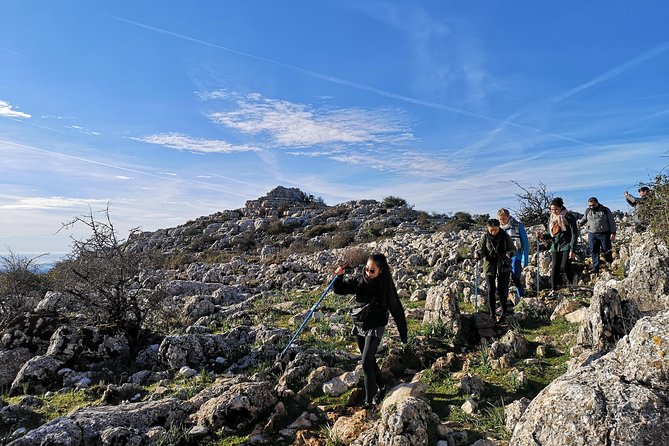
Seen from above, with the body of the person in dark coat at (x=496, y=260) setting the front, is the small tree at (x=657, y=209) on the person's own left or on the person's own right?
on the person's own left

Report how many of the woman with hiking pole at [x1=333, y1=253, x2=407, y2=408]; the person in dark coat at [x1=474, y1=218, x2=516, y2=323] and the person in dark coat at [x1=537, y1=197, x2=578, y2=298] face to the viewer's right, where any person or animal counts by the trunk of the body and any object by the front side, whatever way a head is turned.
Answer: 0

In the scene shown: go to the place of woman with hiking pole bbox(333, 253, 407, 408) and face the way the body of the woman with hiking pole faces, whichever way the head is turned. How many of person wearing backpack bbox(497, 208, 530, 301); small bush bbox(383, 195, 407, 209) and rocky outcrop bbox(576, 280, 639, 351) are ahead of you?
0

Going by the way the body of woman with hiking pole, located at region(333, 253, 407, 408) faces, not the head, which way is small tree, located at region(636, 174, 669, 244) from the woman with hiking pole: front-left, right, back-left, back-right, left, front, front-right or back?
back

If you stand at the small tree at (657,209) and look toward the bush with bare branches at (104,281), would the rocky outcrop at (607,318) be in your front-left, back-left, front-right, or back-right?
front-left

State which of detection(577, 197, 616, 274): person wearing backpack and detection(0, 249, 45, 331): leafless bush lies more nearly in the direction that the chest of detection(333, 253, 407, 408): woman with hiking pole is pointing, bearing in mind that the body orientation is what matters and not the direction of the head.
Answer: the leafless bush

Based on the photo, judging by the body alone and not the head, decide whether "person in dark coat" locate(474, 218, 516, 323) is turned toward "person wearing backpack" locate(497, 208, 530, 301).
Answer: no

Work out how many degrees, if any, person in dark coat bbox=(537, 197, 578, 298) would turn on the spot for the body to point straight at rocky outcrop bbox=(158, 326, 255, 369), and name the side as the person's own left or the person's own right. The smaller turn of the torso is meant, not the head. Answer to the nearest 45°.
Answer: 0° — they already face it

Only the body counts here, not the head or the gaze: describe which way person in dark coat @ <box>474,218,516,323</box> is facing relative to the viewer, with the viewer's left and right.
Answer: facing the viewer

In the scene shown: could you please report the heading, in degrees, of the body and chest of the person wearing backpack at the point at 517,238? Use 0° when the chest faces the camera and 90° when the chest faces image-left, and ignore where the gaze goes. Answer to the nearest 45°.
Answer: approximately 45°

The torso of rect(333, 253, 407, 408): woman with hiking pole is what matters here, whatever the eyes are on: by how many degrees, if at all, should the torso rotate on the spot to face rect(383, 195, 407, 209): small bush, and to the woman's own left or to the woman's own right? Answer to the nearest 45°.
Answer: approximately 135° to the woman's own right

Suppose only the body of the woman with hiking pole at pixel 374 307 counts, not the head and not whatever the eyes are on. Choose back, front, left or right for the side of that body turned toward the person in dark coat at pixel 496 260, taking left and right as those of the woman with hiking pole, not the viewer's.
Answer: back

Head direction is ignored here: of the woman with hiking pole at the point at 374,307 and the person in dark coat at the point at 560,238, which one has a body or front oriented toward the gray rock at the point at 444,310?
the person in dark coat

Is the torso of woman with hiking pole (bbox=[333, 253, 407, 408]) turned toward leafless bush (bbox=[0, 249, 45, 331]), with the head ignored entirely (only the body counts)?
no

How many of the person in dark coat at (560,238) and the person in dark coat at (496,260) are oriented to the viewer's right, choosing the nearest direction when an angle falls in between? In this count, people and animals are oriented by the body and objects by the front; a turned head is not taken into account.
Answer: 0

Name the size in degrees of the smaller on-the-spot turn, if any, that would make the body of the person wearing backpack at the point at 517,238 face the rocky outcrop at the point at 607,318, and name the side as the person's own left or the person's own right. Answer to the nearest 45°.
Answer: approximately 45° to the person's own left

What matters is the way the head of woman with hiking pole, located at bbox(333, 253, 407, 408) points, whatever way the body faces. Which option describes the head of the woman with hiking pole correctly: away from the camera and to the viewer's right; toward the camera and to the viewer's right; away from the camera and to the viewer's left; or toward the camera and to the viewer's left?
toward the camera and to the viewer's left

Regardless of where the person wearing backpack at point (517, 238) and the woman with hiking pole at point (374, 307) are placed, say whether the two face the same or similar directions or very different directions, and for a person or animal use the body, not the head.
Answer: same or similar directions

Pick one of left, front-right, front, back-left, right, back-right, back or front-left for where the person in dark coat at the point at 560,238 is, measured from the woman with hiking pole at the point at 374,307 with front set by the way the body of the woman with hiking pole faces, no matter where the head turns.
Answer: back
